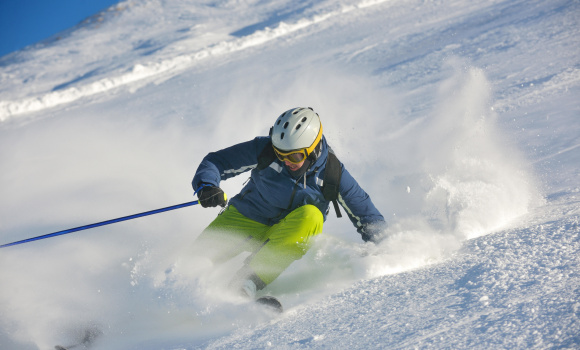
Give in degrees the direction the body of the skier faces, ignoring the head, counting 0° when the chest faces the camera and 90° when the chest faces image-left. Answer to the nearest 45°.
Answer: approximately 0°

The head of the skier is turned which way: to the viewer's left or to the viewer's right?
to the viewer's left
